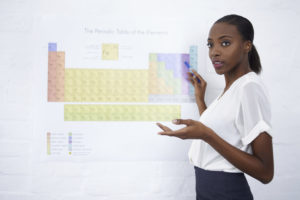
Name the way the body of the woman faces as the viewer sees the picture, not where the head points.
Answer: to the viewer's left
